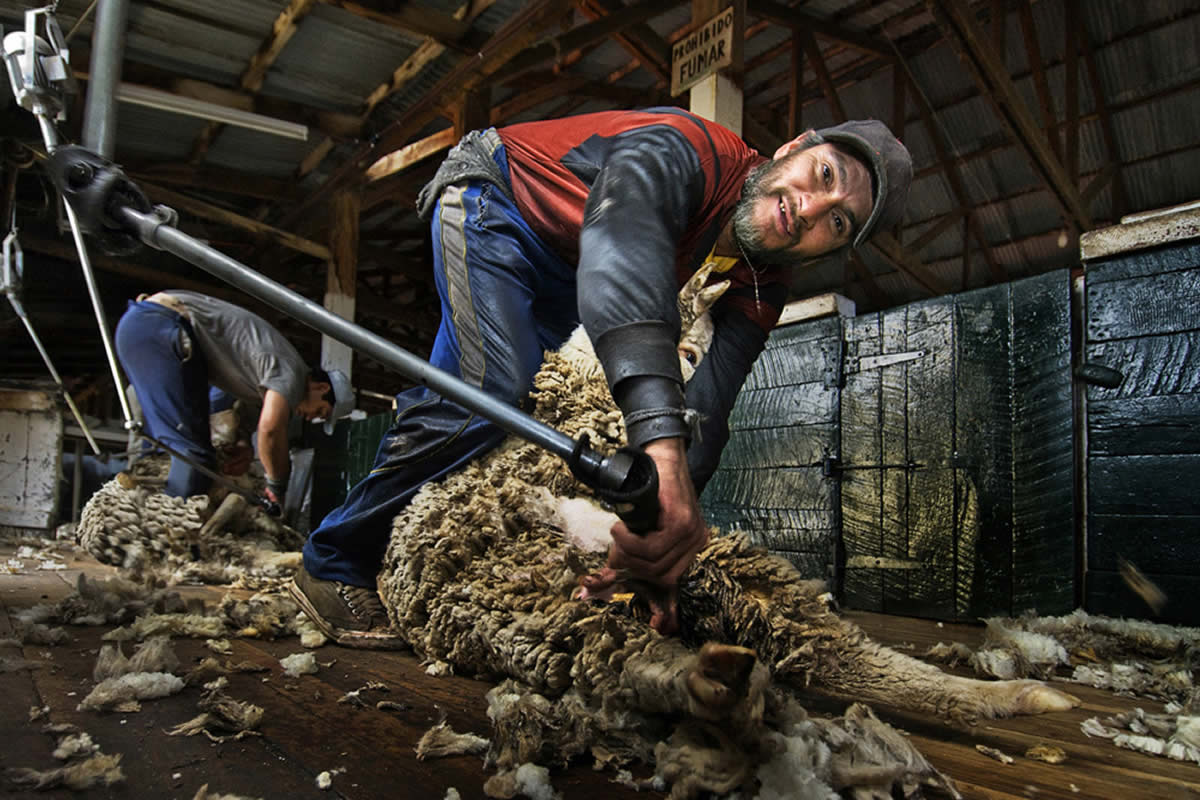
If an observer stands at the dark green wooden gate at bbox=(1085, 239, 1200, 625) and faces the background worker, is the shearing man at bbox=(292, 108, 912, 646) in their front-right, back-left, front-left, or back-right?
front-left

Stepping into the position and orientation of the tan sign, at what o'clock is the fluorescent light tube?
The fluorescent light tube is roughly at 2 o'clock from the tan sign.

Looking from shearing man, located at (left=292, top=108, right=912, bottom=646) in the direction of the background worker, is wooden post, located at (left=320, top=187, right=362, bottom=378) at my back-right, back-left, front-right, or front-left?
front-right

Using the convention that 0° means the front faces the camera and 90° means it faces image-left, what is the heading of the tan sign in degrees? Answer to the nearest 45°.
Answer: approximately 45°

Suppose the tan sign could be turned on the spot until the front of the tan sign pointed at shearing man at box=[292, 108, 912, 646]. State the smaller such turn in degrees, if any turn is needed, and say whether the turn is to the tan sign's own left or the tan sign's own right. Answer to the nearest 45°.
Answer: approximately 45° to the tan sign's own left

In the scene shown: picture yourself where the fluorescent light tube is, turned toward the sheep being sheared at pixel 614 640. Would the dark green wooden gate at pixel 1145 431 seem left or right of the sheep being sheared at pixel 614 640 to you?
left

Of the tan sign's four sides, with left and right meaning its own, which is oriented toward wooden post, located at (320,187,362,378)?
right

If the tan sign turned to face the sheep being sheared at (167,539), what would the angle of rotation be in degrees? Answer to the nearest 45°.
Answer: approximately 45° to its right

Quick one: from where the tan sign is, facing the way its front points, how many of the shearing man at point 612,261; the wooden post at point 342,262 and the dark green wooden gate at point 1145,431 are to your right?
1

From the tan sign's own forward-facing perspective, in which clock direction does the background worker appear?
The background worker is roughly at 2 o'clock from the tan sign.
